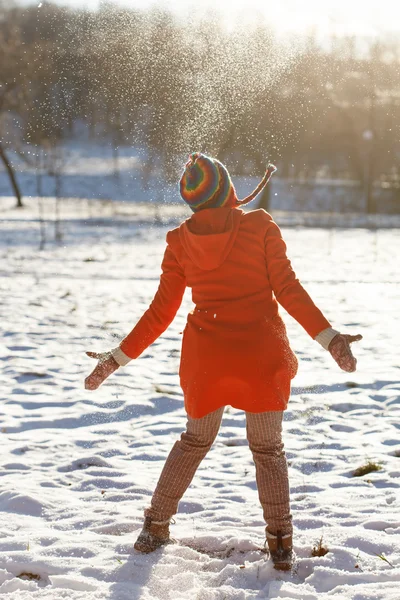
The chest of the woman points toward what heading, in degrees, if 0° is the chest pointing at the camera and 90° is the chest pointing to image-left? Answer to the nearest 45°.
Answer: approximately 180°

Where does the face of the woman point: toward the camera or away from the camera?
away from the camera
